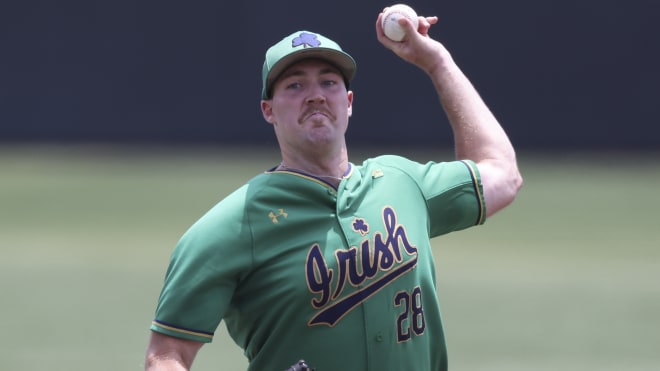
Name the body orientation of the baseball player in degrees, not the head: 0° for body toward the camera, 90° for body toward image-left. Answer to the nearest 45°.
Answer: approximately 0°
